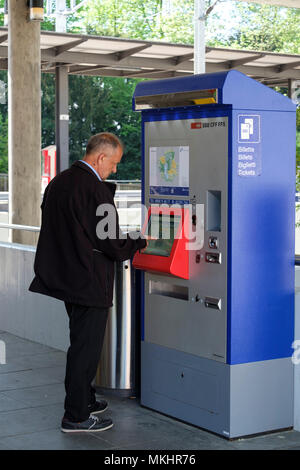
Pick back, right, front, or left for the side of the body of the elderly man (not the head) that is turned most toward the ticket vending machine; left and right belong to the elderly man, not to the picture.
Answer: front

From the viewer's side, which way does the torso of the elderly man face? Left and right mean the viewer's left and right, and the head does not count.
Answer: facing to the right of the viewer

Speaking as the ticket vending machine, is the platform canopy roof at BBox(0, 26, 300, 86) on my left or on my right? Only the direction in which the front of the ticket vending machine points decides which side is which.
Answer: on my right

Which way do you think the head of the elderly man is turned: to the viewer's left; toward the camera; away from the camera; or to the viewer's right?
to the viewer's right

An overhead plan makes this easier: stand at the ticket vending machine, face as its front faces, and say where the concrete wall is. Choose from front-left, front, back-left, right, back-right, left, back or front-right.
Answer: right

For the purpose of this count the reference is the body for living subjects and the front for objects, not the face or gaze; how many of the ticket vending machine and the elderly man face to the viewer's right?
1

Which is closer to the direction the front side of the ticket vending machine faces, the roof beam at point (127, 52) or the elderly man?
the elderly man

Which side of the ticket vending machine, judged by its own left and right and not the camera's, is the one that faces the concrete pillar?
right

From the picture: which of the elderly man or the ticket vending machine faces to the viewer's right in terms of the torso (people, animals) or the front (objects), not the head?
the elderly man

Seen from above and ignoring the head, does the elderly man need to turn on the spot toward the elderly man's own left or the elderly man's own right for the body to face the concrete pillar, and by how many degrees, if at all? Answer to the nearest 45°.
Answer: approximately 90° to the elderly man's own left

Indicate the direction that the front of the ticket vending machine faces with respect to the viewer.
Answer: facing the viewer and to the left of the viewer

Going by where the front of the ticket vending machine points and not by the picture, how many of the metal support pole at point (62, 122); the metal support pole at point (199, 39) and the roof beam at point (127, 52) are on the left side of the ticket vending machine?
0

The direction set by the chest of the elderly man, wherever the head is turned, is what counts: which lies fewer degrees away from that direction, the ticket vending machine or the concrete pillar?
the ticket vending machine

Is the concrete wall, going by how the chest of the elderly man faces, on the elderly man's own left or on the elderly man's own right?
on the elderly man's own left

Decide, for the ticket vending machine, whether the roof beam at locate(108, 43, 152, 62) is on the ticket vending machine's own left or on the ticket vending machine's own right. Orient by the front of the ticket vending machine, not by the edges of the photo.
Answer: on the ticket vending machine's own right
